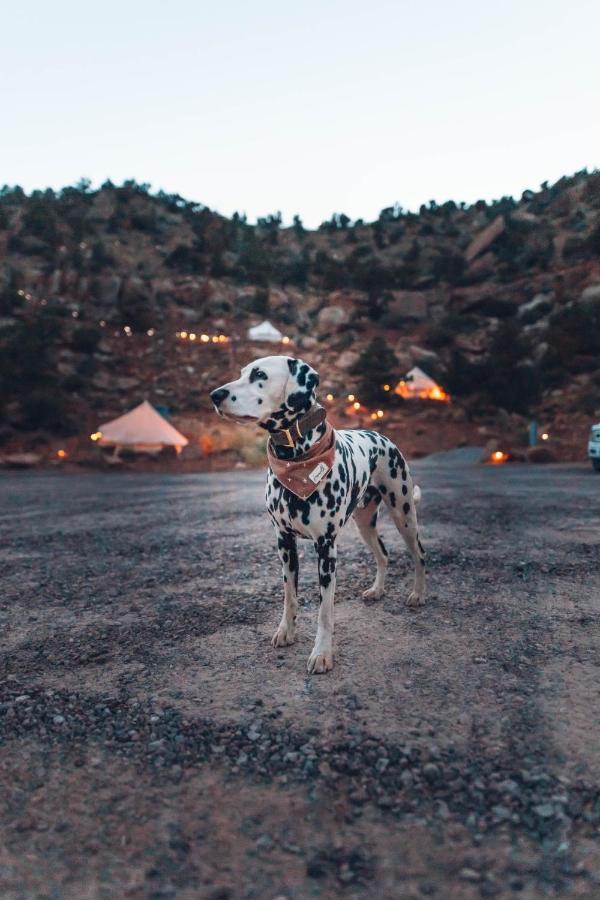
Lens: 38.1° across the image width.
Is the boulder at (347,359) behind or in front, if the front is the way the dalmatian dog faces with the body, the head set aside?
behind

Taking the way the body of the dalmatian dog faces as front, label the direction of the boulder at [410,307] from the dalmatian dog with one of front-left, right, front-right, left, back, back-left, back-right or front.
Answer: back-right

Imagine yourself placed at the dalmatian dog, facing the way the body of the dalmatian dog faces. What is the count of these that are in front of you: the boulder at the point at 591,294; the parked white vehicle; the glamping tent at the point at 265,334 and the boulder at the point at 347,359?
0

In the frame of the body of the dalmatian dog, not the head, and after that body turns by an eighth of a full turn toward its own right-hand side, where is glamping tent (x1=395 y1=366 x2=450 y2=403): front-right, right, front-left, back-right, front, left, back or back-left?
right

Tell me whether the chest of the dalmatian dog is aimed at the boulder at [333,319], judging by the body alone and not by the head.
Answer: no

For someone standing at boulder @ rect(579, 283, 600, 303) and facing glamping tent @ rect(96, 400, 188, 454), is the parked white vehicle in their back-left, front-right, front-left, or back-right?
front-left

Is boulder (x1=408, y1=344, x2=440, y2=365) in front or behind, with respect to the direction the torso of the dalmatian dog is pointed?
behind

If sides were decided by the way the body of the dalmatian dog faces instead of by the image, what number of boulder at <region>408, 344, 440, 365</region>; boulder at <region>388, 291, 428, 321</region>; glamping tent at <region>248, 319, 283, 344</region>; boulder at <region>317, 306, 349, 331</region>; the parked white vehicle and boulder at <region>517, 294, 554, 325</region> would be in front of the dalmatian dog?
0

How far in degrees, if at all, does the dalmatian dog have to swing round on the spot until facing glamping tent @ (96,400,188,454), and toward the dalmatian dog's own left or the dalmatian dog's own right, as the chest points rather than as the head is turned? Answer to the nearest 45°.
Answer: approximately 135° to the dalmatian dog's own right

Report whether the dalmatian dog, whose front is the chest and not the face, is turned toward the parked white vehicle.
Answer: no

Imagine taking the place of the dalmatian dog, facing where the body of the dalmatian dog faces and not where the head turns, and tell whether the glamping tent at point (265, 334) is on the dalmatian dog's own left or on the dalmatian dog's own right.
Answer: on the dalmatian dog's own right

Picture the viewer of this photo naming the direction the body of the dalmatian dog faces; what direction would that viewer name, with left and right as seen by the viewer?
facing the viewer and to the left of the viewer

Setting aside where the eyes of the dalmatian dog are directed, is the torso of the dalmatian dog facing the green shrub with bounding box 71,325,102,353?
no

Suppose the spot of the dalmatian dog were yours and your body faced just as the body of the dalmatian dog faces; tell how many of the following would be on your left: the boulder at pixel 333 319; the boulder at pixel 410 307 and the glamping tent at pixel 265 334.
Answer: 0
